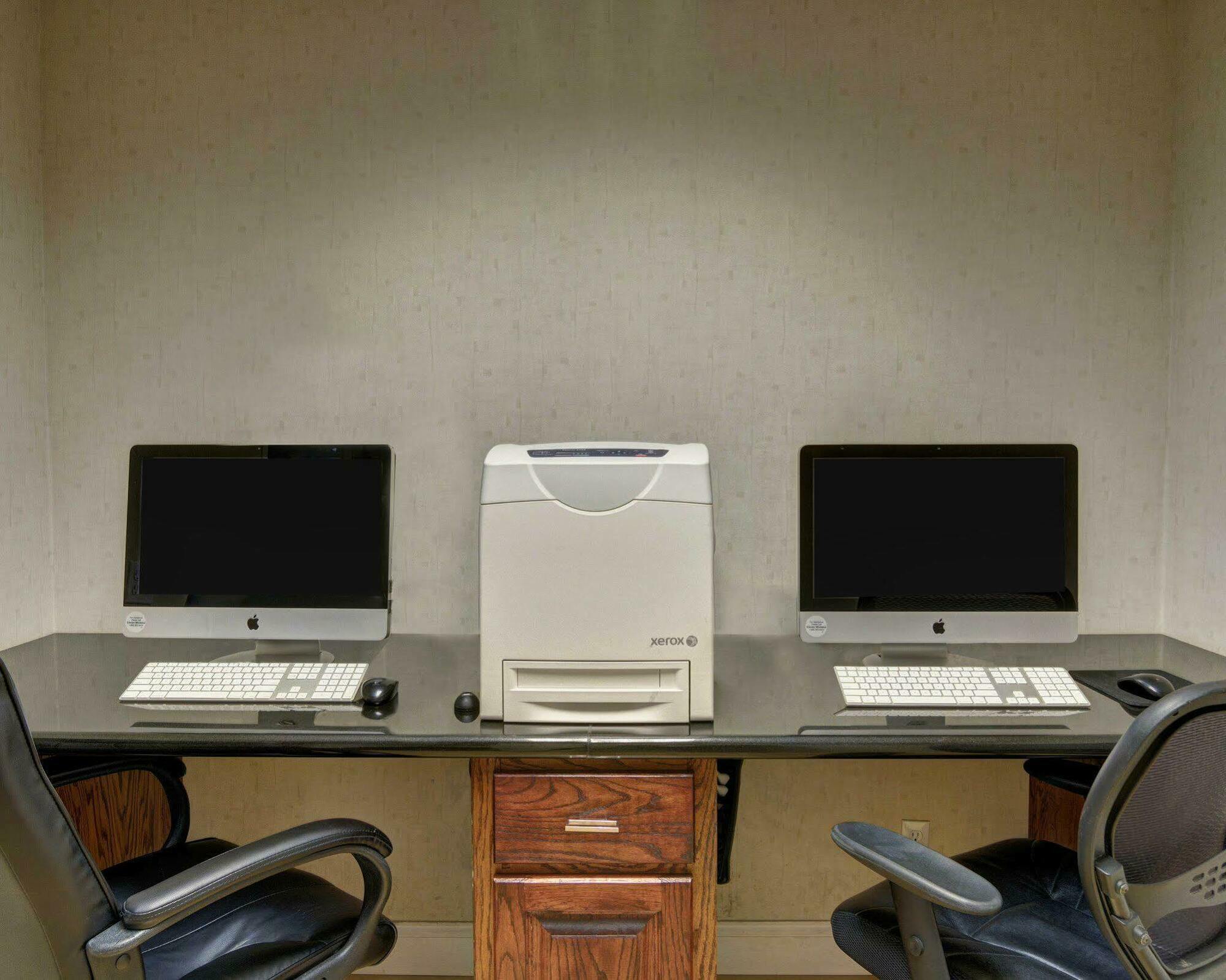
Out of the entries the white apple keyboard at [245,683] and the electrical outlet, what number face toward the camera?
2

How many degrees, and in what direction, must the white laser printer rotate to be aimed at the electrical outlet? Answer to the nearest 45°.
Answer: approximately 135° to its left

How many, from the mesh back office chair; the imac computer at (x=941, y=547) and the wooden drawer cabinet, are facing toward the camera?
2

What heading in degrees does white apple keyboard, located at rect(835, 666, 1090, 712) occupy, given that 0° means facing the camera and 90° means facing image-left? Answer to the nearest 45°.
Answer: approximately 0°
